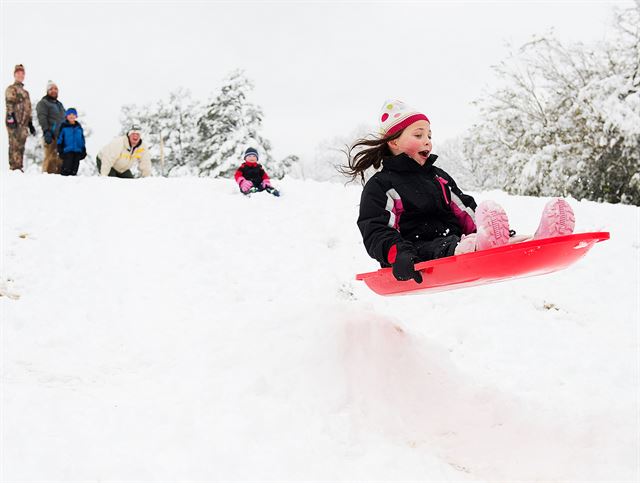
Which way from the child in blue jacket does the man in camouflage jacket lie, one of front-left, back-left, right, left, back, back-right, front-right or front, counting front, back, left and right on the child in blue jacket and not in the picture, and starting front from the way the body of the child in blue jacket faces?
back-right

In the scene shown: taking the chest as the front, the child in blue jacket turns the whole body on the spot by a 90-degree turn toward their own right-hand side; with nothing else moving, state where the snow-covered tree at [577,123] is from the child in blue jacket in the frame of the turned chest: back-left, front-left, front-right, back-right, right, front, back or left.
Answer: back

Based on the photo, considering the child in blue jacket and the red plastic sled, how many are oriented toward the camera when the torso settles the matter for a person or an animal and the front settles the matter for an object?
1

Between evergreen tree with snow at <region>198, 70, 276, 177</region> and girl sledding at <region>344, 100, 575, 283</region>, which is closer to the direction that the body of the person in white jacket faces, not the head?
the girl sledding

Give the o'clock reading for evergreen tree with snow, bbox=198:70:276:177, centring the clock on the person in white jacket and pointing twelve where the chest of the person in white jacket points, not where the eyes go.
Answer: The evergreen tree with snow is roughly at 8 o'clock from the person in white jacket.

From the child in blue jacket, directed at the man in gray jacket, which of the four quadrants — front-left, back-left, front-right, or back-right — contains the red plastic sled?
back-left

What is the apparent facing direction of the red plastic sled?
to the viewer's right
